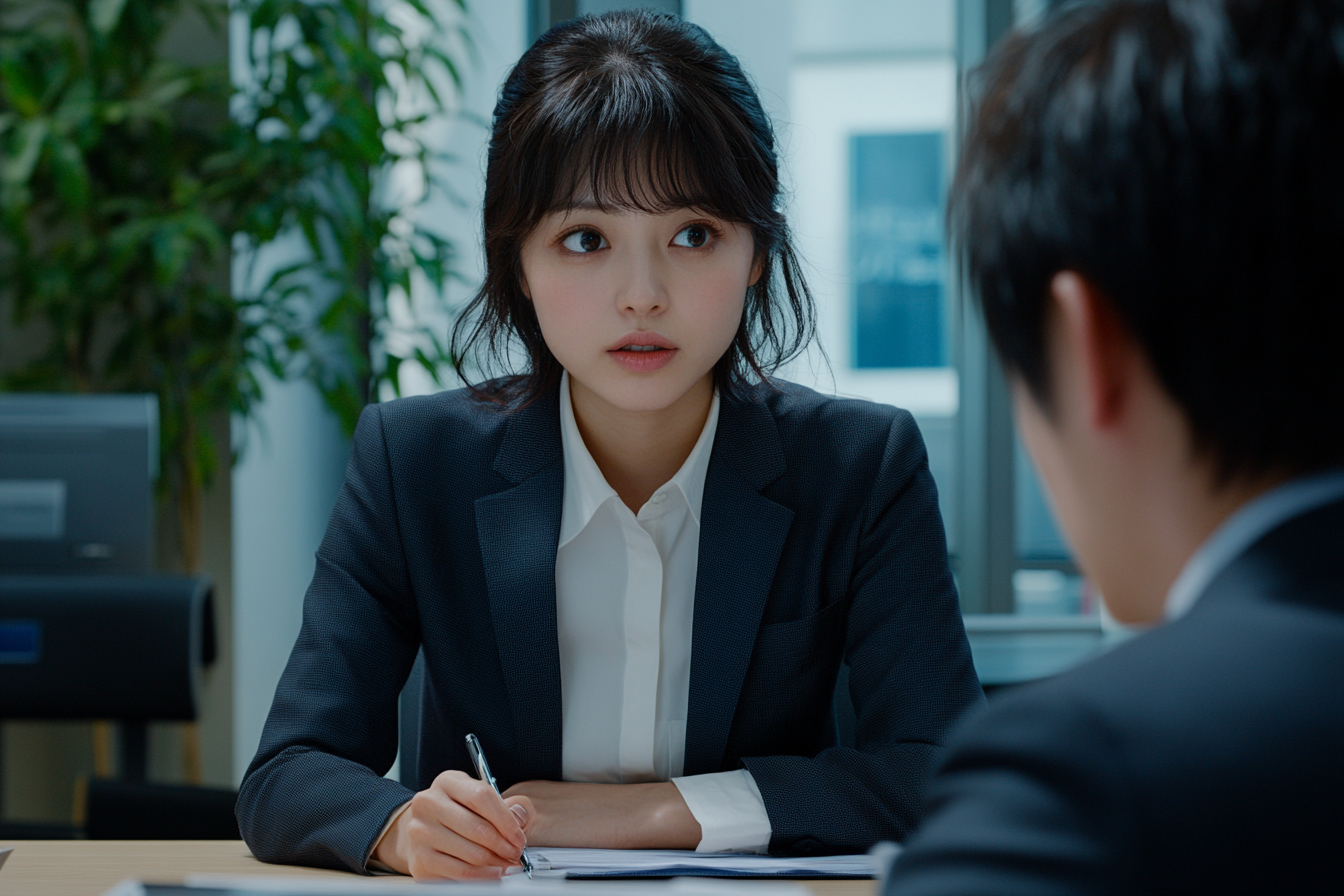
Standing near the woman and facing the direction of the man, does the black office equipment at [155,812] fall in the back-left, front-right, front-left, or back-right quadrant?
back-right

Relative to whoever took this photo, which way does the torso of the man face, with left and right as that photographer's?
facing away from the viewer and to the left of the viewer

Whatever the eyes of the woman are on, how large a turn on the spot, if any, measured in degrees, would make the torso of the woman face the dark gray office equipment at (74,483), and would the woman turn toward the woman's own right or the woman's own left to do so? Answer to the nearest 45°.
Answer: approximately 135° to the woman's own right

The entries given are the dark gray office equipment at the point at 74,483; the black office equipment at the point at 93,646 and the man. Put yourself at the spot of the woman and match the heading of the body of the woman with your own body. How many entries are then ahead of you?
1

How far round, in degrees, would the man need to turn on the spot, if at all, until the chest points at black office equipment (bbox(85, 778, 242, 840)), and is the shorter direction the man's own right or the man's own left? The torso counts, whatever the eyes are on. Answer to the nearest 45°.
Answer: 0° — they already face it

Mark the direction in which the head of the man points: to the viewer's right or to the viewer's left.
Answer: to the viewer's left

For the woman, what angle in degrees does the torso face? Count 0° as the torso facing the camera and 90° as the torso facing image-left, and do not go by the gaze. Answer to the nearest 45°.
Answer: approximately 0°

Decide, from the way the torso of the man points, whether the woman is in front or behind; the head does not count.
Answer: in front

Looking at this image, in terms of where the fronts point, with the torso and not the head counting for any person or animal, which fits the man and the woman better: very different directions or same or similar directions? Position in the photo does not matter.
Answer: very different directions

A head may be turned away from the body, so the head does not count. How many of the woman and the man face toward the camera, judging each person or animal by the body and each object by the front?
1
